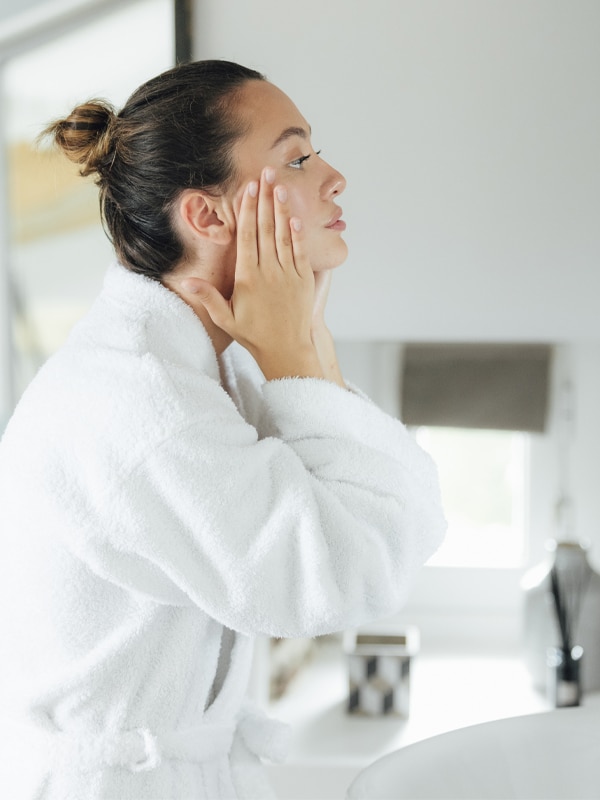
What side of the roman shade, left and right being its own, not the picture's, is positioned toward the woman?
front

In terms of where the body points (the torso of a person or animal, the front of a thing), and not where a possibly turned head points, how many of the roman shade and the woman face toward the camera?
1

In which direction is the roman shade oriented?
toward the camera

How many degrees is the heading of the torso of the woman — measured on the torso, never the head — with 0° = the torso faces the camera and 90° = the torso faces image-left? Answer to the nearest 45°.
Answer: approximately 270°

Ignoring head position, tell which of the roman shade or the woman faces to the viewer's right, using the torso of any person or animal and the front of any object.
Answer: the woman

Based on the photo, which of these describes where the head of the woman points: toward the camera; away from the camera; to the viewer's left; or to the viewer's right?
to the viewer's right

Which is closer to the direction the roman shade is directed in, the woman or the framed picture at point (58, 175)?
the woman

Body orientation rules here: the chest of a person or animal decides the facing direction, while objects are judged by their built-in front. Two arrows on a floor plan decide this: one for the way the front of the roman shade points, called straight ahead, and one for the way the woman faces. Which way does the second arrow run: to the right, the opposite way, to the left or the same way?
to the left

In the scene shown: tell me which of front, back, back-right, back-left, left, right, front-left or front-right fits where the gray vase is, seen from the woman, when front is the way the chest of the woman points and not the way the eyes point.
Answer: front-left

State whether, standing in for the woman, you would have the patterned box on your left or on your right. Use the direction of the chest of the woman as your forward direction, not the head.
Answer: on your left
